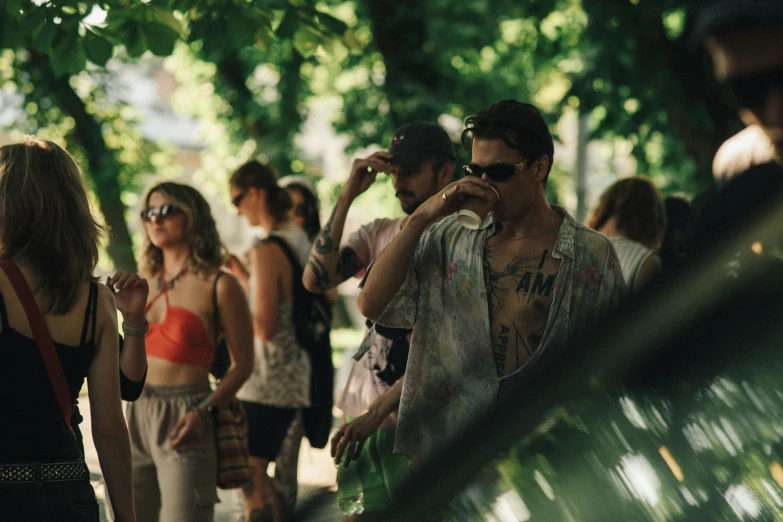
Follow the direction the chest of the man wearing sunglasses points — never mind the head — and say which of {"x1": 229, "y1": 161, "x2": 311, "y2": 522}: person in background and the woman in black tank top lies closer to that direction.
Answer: the woman in black tank top

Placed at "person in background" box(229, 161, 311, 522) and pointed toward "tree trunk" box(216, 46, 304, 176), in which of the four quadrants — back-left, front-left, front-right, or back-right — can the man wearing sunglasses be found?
back-right

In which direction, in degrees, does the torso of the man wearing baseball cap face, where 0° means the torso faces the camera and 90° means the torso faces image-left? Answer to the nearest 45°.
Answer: approximately 45°

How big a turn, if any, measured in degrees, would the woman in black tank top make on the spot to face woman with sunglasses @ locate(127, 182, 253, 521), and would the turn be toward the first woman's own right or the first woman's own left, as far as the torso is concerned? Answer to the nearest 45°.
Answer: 0° — they already face them

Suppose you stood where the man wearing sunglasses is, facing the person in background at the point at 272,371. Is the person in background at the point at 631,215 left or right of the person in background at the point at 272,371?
right

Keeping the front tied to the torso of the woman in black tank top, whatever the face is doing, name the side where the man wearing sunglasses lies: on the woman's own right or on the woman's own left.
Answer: on the woman's own right

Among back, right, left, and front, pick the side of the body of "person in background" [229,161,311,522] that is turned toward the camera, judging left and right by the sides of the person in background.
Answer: left

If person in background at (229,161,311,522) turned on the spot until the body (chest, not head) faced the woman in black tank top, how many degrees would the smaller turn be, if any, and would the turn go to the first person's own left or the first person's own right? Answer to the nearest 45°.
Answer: approximately 90° to the first person's own left

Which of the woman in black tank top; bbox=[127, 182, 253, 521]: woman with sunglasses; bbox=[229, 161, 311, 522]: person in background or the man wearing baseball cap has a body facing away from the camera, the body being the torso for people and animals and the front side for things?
the woman in black tank top

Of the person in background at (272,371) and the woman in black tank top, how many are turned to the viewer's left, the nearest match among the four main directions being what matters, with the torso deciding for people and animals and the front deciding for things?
1

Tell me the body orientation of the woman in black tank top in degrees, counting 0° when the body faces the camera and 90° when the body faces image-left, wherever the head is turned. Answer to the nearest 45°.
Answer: approximately 180°

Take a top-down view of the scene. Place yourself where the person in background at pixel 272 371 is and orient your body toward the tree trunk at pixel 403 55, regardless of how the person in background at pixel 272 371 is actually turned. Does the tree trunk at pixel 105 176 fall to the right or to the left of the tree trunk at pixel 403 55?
left

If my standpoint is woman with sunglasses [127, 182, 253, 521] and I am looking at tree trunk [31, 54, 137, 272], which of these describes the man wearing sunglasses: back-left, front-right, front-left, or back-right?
back-right

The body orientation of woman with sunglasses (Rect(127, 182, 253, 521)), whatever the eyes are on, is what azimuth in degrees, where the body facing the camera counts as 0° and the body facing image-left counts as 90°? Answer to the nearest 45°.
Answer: approximately 45°

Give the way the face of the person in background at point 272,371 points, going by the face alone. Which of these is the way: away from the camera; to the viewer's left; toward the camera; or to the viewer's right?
to the viewer's left

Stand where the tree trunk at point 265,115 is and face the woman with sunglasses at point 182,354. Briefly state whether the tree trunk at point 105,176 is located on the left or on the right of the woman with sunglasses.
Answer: right
